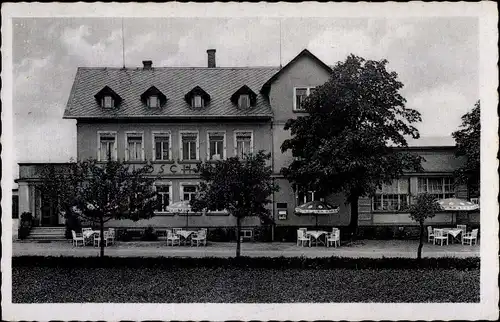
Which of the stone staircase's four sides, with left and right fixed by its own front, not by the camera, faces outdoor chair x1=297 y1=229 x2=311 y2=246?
left

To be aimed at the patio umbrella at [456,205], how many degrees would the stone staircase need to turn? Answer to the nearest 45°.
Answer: approximately 90° to its left

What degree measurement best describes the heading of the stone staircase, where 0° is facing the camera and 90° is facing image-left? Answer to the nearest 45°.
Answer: approximately 0°

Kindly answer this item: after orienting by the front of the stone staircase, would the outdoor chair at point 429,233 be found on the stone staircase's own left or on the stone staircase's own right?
on the stone staircase's own left

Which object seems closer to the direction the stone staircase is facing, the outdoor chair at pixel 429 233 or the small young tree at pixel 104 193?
the small young tree
